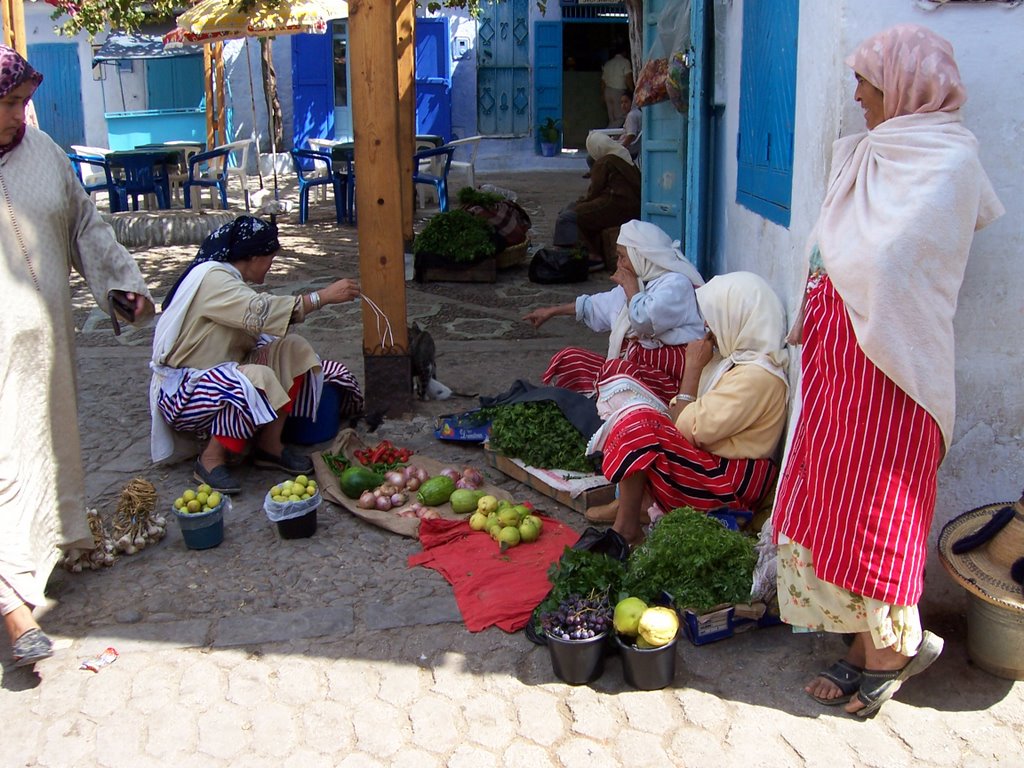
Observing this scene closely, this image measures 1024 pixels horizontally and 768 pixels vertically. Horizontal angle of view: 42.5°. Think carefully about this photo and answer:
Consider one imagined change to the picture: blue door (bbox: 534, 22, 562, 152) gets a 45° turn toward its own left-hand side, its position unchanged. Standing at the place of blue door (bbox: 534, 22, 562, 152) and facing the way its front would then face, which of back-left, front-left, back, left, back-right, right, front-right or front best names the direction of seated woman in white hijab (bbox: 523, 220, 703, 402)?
front-right

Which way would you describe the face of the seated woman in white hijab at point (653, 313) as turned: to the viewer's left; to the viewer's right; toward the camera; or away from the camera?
to the viewer's left

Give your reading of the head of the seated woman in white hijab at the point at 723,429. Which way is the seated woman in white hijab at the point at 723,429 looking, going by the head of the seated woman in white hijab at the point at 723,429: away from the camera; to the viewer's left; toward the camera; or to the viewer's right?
to the viewer's left

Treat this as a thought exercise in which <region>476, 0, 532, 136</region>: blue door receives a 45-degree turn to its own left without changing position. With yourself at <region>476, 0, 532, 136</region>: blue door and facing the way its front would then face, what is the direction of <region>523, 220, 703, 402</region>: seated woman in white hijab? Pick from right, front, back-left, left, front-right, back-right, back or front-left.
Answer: front-right

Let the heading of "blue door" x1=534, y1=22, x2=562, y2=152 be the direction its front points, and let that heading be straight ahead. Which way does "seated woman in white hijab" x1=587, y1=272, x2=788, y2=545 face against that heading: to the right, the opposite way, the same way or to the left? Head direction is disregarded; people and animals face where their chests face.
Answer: to the right

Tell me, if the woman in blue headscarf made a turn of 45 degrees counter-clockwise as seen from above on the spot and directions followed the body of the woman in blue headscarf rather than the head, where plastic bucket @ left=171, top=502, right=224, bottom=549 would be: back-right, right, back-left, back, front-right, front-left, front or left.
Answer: back-right

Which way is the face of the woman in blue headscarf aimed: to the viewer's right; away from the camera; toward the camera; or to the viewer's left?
to the viewer's right

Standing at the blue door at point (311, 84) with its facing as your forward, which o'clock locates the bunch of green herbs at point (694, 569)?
The bunch of green herbs is roughly at 12 o'clock from the blue door.

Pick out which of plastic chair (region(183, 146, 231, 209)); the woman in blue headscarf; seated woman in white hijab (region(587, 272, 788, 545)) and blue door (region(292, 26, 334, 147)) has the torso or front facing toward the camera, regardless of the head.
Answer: the blue door

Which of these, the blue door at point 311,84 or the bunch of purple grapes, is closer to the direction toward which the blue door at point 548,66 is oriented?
the bunch of purple grapes

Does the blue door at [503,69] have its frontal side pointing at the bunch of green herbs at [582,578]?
yes

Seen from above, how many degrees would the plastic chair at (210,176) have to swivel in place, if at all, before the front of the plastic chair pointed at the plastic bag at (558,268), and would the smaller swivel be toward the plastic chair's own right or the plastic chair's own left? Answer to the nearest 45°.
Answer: approximately 135° to the plastic chair's own left

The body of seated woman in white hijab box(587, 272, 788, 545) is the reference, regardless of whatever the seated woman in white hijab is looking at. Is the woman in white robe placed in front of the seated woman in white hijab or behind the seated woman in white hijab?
in front

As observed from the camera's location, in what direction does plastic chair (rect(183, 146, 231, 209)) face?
facing to the left of the viewer

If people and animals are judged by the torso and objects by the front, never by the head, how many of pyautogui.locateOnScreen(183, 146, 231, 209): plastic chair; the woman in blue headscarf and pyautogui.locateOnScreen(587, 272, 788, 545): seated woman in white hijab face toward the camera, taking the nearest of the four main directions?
0

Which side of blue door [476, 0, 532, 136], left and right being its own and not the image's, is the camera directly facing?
front

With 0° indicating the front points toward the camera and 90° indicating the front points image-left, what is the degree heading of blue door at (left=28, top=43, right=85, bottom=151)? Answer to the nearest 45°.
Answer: approximately 0°

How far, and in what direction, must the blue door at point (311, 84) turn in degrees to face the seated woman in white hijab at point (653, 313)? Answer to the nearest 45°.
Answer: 0° — it already faces them

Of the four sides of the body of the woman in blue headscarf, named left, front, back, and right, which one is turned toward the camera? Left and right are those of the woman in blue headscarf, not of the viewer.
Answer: right

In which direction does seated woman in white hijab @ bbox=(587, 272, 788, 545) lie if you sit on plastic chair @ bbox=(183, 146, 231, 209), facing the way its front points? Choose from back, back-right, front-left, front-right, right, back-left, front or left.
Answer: left
